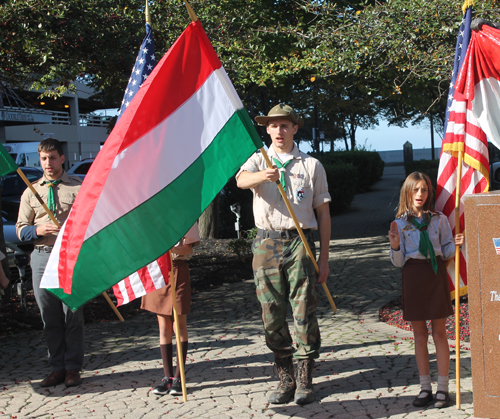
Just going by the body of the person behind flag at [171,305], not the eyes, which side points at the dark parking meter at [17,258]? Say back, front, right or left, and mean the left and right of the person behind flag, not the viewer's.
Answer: right

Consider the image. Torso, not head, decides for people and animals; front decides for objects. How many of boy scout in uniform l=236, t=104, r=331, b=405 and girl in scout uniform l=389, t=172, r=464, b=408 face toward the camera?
2

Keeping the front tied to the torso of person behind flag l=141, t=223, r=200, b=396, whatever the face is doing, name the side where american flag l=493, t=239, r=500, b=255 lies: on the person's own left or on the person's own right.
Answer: on the person's own left

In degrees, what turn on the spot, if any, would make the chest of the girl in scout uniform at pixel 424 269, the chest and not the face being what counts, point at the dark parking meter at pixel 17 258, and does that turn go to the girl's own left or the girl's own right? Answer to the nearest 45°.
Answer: approximately 135° to the girl's own right

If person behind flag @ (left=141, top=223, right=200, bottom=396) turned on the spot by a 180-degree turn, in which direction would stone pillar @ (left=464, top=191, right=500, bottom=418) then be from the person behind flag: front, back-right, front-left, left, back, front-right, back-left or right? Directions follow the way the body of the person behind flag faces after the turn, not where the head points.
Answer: right

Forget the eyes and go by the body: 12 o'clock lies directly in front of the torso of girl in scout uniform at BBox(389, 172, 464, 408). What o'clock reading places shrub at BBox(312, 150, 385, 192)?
The shrub is roughly at 6 o'clock from the girl in scout uniform.

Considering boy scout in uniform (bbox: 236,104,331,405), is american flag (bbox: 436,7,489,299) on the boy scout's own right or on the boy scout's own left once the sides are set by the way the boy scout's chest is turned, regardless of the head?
on the boy scout's own left

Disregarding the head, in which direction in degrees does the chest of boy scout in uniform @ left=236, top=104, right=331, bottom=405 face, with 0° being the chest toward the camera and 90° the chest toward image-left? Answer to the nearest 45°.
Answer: approximately 0°

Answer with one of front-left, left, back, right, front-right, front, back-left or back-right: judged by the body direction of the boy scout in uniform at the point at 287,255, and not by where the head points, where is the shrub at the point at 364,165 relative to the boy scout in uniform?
back

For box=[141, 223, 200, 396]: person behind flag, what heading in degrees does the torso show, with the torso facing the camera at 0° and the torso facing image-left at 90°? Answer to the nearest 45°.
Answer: approximately 45°

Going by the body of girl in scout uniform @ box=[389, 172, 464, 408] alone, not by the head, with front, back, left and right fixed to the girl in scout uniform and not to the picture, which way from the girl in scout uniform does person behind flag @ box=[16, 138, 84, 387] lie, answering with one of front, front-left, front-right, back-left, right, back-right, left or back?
right
